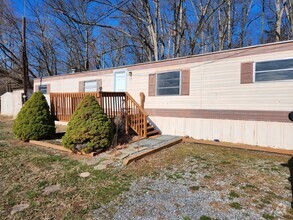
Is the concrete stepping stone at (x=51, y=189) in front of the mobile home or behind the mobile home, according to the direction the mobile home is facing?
in front

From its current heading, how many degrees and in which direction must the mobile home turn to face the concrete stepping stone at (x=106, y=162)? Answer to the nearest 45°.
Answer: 0° — it already faces it

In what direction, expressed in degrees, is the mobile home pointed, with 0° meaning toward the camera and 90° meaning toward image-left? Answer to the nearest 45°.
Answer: approximately 45°

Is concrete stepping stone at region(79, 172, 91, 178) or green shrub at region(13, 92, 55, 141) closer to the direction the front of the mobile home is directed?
the concrete stepping stone

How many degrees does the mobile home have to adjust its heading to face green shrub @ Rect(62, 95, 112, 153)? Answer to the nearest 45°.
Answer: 0° — it already faces it

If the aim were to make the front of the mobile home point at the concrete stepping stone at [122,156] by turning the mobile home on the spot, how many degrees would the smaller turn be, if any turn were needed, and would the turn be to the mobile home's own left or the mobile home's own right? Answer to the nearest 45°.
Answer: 0° — it already faces it

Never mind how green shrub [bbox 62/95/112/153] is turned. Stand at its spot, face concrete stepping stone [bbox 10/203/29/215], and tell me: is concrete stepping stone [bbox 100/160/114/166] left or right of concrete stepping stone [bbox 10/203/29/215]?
left

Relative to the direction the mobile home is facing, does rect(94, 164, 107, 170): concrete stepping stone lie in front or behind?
in front

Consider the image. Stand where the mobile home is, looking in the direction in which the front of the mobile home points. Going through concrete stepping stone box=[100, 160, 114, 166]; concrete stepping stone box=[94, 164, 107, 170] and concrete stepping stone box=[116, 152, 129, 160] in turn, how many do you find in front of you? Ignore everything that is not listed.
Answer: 3

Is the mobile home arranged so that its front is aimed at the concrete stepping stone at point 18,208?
yes

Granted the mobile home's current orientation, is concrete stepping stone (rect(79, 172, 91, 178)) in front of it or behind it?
in front
